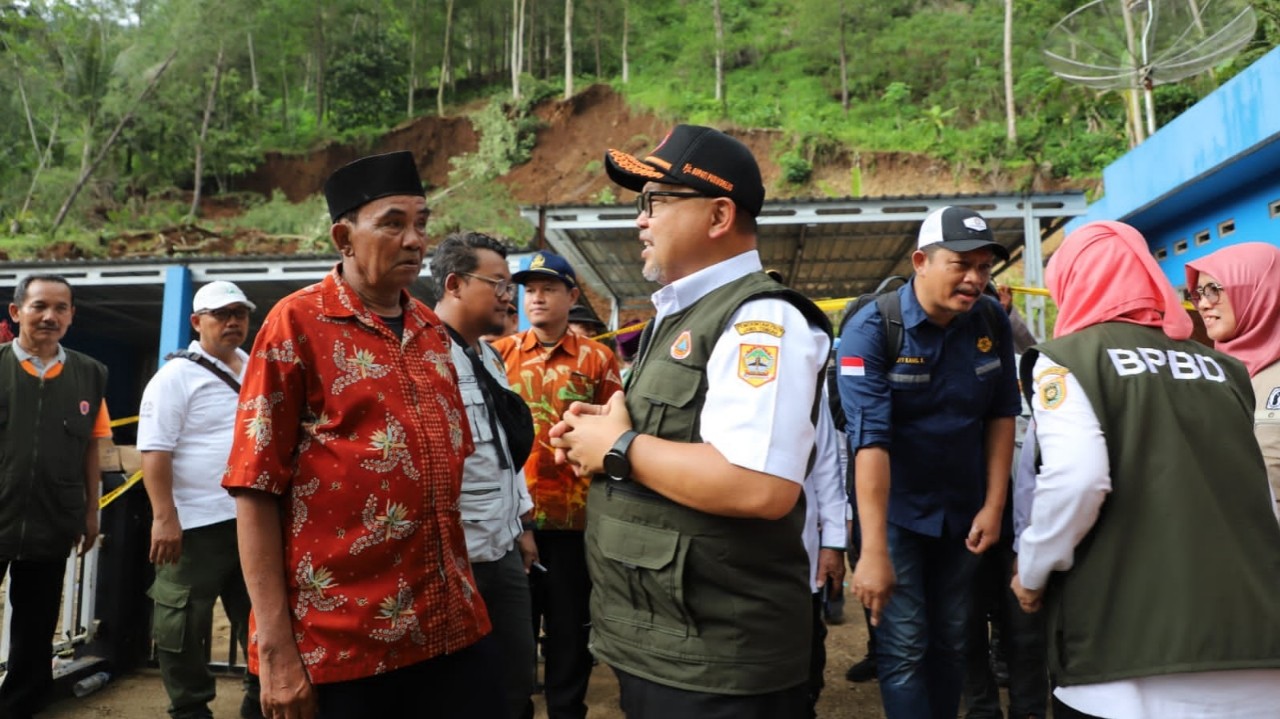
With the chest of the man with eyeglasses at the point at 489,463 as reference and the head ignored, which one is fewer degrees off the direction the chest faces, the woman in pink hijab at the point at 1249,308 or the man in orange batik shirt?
the woman in pink hijab

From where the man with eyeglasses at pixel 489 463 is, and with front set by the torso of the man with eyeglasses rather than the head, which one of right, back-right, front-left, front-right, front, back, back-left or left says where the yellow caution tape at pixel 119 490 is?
back

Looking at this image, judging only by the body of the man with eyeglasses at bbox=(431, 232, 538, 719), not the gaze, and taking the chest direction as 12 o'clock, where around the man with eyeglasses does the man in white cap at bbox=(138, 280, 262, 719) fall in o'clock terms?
The man in white cap is roughly at 6 o'clock from the man with eyeglasses.

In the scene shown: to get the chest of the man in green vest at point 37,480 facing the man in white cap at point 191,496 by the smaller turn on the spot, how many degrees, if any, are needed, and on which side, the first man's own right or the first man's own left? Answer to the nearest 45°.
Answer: approximately 45° to the first man's own left

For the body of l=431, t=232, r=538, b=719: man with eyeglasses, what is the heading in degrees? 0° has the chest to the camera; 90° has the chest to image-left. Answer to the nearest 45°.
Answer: approximately 315°
